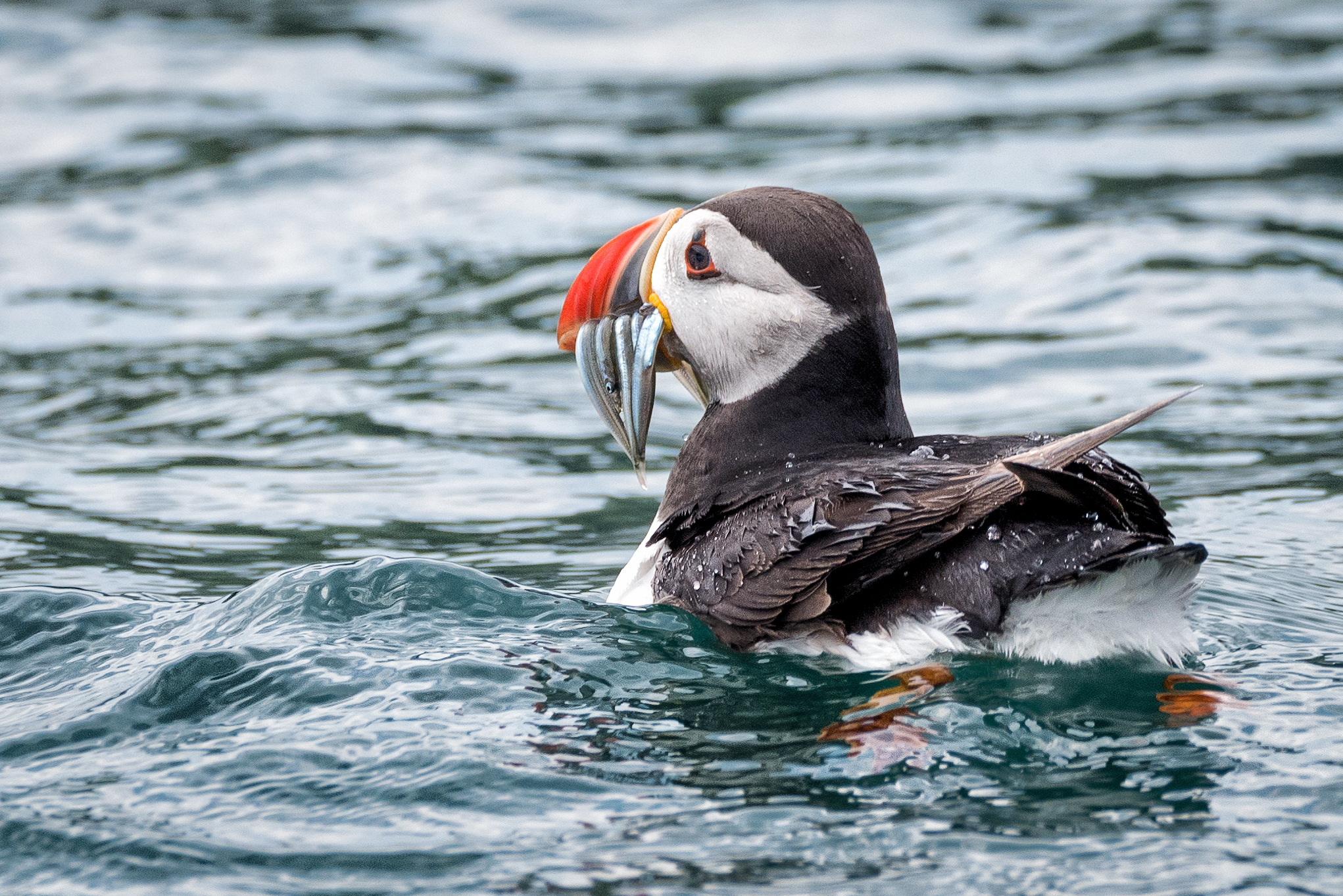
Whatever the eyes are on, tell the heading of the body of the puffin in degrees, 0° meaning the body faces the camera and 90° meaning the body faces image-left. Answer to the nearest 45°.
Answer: approximately 90°
